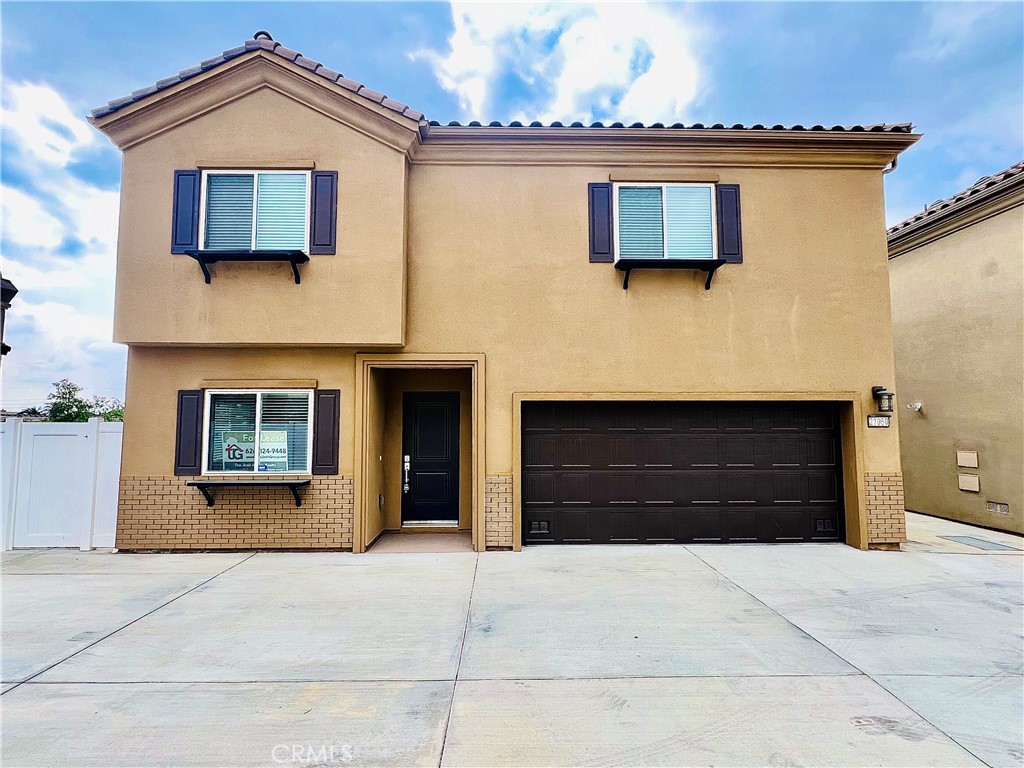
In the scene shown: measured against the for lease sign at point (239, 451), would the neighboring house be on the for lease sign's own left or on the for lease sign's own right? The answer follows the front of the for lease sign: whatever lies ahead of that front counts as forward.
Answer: on the for lease sign's own left

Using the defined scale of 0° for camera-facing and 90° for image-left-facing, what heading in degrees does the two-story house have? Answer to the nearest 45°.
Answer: approximately 0°

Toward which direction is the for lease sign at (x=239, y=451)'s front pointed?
toward the camera

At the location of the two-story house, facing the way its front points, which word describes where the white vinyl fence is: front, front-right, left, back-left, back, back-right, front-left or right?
right

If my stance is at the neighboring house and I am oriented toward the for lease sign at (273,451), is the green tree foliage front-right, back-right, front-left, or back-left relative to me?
front-right
